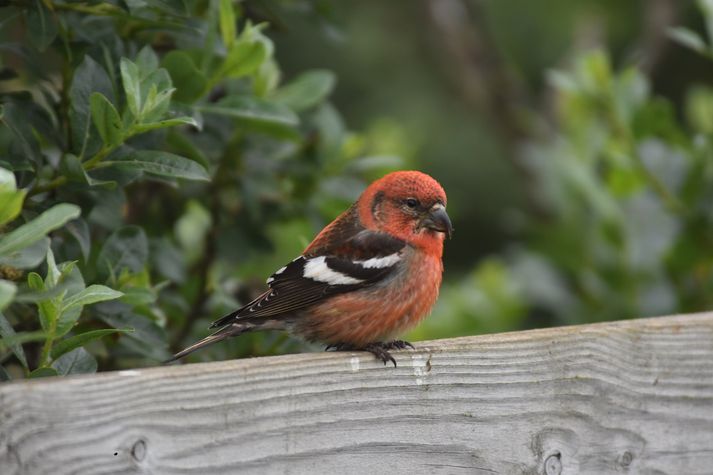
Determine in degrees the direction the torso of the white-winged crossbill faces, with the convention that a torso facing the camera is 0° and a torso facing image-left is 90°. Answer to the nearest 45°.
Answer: approximately 270°
